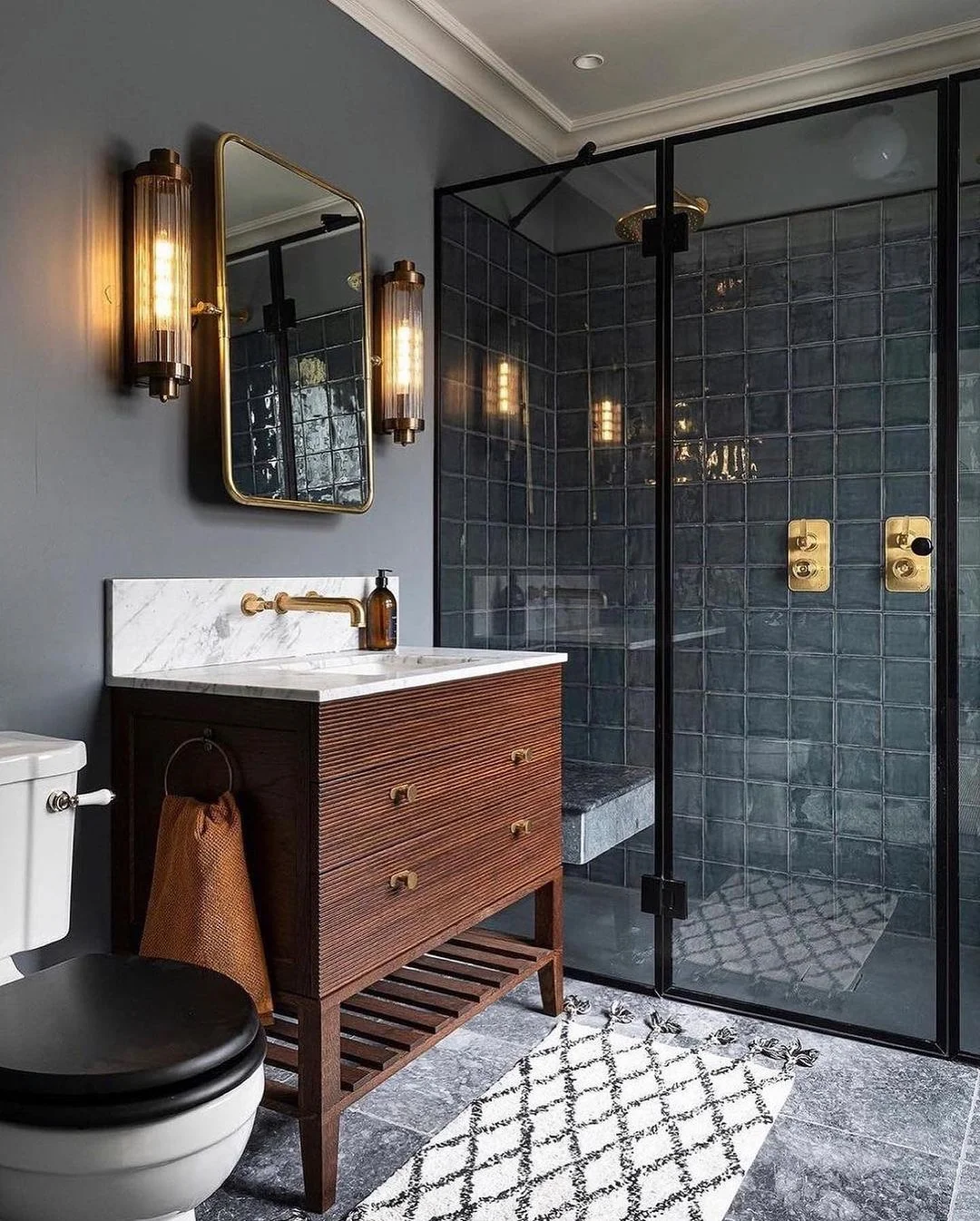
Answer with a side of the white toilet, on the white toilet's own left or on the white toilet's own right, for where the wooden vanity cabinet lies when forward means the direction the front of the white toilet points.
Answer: on the white toilet's own left

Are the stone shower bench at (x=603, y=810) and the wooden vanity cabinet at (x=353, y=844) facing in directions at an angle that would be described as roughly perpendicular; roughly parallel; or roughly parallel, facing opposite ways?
roughly parallel

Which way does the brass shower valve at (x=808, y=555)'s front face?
toward the camera

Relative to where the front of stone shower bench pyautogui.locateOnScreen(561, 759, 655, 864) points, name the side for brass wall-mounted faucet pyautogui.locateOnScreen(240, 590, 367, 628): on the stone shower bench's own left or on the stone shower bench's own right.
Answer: on the stone shower bench's own right

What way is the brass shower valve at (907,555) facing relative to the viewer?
toward the camera

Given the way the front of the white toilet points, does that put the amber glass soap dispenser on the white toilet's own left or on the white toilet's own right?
on the white toilet's own left

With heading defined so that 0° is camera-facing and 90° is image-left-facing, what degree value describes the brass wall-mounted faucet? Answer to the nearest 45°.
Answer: approximately 315°

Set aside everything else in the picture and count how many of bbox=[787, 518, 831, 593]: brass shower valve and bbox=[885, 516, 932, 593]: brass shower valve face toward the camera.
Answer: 2

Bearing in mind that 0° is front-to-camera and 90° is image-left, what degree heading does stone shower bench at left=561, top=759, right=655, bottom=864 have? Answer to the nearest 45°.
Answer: approximately 315°

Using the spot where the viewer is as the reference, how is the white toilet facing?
facing the viewer and to the right of the viewer
